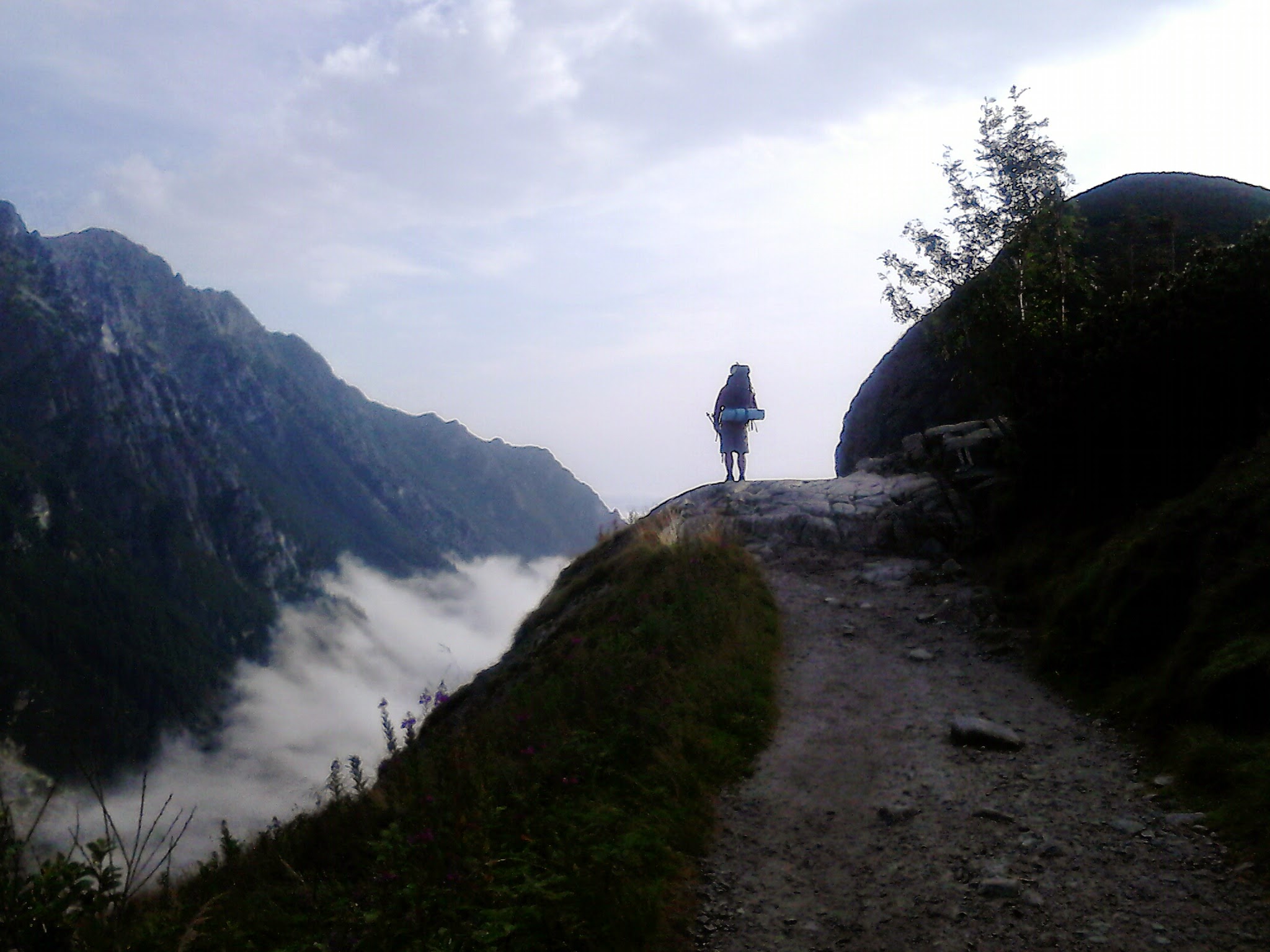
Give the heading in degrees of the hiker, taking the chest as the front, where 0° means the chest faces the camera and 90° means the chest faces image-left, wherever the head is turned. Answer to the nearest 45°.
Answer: approximately 180°

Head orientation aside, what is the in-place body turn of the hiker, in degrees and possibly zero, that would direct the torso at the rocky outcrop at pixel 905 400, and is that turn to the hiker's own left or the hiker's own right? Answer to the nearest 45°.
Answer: approximately 45° to the hiker's own right
